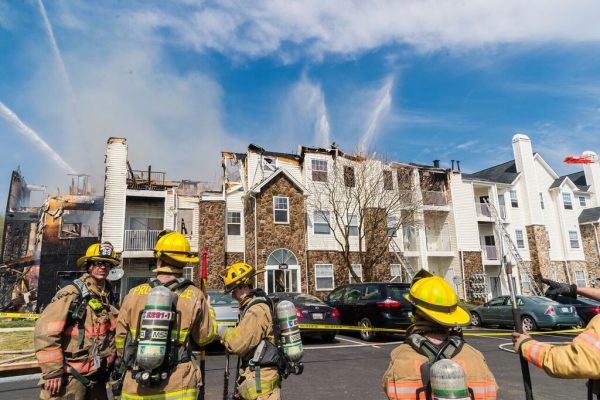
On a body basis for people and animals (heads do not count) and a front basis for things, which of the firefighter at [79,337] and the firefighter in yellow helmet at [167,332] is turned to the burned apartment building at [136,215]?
the firefighter in yellow helmet

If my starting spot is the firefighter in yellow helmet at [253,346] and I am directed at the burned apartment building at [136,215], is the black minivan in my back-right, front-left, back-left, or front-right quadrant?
front-right

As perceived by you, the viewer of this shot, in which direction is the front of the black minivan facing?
facing away from the viewer and to the left of the viewer

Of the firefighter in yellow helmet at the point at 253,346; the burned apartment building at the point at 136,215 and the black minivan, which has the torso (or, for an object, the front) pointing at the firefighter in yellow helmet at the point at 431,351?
the burned apartment building

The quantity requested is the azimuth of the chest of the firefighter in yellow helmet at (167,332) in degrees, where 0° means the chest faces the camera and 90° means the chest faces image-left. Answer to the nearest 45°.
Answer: approximately 180°

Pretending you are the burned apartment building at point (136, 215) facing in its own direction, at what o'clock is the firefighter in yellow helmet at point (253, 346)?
The firefighter in yellow helmet is roughly at 12 o'clock from the burned apartment building.

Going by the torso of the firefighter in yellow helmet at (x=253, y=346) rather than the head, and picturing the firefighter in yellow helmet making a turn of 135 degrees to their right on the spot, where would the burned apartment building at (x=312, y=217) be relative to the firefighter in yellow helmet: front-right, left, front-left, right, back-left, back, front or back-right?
front-left

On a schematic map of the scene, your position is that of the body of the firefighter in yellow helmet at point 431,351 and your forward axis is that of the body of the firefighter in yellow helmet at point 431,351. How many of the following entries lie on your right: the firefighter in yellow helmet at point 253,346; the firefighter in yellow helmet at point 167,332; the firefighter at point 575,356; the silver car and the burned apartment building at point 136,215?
1

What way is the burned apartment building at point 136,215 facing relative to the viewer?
toward the camera

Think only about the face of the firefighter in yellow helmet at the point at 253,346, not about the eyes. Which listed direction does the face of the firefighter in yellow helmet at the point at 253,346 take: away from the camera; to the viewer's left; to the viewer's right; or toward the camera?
to the viewer's left

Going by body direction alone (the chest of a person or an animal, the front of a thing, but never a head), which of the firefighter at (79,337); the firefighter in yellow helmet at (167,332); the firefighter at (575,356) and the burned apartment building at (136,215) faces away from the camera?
the firefighter in yellow helmet

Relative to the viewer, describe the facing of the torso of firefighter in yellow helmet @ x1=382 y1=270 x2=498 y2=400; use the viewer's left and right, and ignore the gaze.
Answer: facing away from the viewer

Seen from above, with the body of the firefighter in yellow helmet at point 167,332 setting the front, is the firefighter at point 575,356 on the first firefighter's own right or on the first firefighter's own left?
on the first firefighter's own right

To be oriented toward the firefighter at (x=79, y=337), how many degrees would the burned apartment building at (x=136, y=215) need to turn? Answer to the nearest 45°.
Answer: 0° — it already faces them

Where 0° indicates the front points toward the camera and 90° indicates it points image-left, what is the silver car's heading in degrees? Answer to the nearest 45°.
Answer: approximately 180°
